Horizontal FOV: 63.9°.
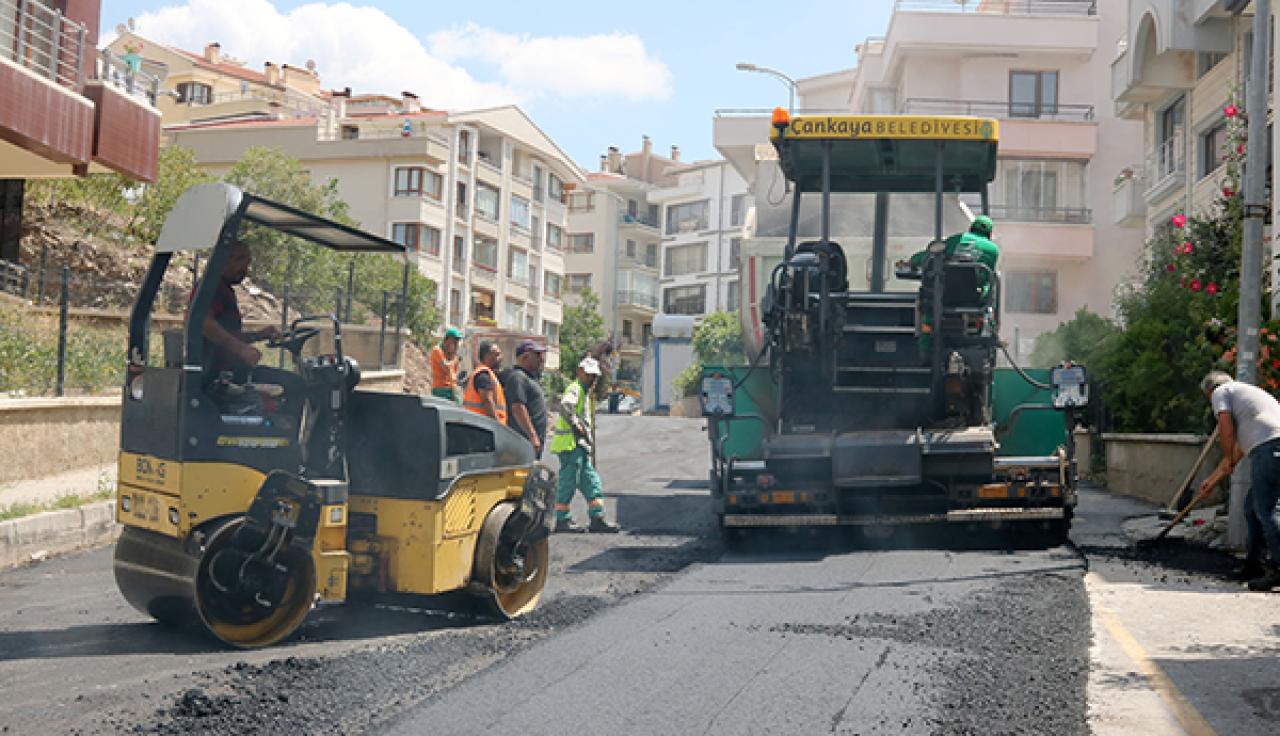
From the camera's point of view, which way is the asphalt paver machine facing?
away from the camera

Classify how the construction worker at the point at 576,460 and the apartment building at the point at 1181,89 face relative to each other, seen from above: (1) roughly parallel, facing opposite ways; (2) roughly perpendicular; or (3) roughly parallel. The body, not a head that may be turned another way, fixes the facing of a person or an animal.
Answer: roughly parallel, facing opposite ways

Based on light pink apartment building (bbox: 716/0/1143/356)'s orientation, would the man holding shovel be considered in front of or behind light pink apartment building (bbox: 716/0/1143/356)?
in front

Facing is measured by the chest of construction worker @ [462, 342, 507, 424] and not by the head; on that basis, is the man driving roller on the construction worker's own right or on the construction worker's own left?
on the construction worker's own right

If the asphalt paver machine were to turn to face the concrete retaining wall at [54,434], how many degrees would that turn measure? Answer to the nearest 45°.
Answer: approximately 90° to its left

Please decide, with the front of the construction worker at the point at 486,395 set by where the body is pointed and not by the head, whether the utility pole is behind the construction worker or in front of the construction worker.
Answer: in front

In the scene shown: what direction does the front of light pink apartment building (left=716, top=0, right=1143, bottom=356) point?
toward the camera

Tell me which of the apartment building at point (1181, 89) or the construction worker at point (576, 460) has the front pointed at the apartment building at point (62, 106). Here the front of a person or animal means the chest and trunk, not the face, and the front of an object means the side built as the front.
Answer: the apartment building at point (1181, 89)

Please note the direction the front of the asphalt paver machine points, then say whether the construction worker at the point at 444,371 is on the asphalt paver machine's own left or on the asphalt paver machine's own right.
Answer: on the asphalt paver machine's own left

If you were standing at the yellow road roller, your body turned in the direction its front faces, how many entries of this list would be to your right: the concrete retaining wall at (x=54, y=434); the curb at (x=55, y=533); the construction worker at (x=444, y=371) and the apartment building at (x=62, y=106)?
0

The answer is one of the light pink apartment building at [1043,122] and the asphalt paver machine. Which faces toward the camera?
the light pink apartment building
